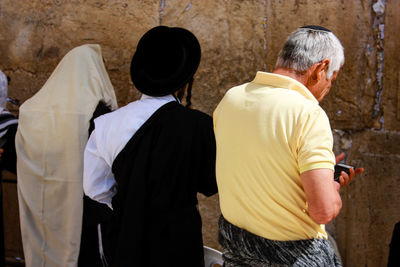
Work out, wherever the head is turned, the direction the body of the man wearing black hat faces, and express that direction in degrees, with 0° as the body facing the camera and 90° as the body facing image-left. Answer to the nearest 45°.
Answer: approximately 180°

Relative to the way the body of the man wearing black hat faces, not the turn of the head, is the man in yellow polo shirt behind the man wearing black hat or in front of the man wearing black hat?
behind

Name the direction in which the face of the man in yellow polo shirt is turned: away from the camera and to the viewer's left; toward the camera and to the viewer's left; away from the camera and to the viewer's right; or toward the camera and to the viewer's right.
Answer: away from the camera and to the viewer's right

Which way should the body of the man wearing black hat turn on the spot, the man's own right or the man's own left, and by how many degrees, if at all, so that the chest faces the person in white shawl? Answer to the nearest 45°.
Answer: approximately 45° to the man's own left

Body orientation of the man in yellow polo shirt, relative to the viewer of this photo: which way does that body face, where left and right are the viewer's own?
facing away from the viewer and to the right of the viewer

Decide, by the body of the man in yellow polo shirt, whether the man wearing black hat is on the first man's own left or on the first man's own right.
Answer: on the first man's own left
